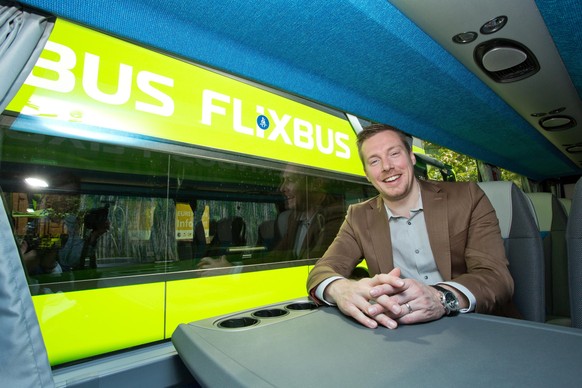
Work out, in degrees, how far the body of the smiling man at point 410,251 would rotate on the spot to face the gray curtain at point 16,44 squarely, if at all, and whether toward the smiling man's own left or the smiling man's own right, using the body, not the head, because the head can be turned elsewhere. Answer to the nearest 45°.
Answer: approximately 45° to the smiling man's own right

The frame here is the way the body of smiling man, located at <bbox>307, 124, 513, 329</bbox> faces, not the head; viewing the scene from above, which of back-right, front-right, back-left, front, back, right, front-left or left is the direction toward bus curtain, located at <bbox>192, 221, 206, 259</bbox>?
right

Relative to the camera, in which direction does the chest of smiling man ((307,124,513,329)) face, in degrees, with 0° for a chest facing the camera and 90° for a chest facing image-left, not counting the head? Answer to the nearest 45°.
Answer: approximately 0°

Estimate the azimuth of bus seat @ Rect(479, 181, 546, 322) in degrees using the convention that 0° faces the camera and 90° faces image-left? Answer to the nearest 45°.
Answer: approximately 45°

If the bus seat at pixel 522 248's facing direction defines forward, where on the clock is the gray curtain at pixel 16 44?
The gray curtain is roughly at 12 o'clock from the bus seat.
